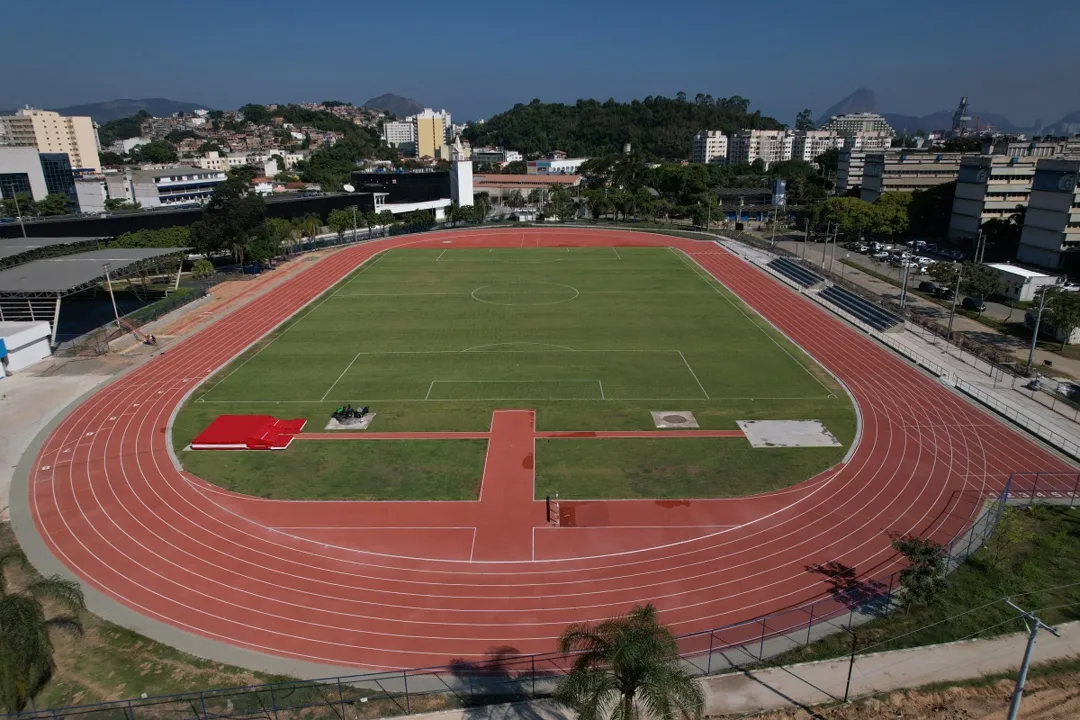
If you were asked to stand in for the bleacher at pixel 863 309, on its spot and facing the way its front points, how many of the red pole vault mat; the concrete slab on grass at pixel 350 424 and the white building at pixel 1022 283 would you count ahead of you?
2

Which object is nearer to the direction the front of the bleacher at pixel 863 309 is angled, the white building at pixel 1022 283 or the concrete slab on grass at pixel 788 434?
the concrete slab on grass

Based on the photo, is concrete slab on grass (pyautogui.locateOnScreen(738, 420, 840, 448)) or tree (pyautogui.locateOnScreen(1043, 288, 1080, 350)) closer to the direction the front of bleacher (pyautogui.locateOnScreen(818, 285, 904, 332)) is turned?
the concrete slab on grass

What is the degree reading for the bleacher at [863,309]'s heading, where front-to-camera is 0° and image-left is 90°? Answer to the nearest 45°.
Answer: approximately 45°

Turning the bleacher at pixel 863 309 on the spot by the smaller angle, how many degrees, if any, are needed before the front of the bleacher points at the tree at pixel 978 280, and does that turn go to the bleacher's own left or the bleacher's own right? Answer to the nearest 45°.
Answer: approximately 180°

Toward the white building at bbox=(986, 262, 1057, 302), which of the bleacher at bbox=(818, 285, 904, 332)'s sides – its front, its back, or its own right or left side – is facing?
back

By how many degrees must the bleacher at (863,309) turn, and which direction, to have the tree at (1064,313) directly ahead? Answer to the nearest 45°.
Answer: approximately 135° to its left

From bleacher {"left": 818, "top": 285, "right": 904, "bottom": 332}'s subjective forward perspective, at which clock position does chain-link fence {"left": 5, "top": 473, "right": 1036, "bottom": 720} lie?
The chain-link fence is roughly at 11 o'clock from the bleacher.

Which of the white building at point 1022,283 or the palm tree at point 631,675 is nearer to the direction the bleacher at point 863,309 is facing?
the palm tree
